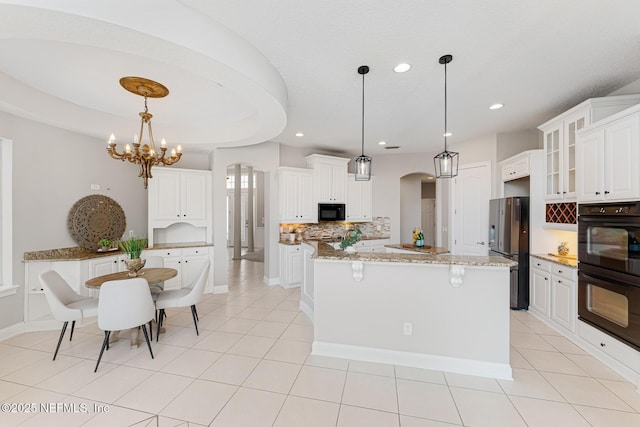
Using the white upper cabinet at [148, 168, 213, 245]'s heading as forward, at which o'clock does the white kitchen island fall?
The white kitchen island is roughly at 11 o'clock from the white upper cabinet.

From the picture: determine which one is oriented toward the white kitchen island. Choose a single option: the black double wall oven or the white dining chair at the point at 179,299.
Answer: the black double wall oven

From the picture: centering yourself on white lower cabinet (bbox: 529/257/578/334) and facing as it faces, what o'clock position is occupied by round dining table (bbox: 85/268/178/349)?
The round dining table is roughly at 12 o'clock from the white lower cabinet.

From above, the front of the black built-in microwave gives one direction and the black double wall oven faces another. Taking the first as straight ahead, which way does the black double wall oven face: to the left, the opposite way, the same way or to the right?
to the right

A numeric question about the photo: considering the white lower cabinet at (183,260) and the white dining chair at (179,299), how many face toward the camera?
1

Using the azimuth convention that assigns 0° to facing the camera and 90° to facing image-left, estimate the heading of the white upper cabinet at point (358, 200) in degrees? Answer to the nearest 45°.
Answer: approximately 0°

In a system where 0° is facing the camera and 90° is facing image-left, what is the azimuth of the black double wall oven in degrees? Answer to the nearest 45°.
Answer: approximately 45°

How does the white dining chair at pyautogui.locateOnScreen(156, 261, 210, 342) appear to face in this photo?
to the viewer's left

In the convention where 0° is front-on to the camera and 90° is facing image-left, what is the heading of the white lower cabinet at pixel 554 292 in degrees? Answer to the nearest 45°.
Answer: approximately 45°

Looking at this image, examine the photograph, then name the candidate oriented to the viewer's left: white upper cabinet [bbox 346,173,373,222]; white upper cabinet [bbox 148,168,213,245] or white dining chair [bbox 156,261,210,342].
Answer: the white dining chair

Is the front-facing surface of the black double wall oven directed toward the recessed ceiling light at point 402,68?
yes

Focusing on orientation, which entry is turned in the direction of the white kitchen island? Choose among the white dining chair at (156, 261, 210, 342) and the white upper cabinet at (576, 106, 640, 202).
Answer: the white upper cabinet

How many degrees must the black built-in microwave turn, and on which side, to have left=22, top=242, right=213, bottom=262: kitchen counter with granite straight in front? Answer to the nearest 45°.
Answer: approximately 45° to its right

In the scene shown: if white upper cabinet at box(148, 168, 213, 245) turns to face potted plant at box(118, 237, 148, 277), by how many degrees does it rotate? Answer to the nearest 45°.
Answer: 0° — it already faces it
